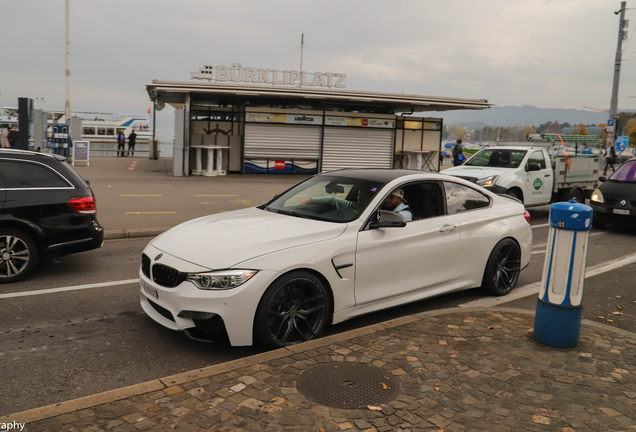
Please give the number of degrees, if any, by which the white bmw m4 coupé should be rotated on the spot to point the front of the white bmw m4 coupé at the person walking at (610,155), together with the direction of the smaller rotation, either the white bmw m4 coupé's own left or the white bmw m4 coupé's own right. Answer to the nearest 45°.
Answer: approximately 180°

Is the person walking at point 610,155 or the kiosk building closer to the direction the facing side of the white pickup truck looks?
the kiosk building

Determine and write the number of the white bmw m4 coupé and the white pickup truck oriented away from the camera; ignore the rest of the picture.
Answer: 0

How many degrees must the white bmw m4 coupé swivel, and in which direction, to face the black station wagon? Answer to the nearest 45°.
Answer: approximately 90° to its right

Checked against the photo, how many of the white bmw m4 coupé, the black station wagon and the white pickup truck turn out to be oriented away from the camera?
0

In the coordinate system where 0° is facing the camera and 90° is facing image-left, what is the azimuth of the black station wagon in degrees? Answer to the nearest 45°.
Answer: approximately 90°

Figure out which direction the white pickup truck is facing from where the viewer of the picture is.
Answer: facing the viewer and to the left of the viewer

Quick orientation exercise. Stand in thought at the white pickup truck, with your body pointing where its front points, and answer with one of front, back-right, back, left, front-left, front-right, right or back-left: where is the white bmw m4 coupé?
front-left

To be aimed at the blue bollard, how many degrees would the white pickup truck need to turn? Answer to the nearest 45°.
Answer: approximately 45° to its left

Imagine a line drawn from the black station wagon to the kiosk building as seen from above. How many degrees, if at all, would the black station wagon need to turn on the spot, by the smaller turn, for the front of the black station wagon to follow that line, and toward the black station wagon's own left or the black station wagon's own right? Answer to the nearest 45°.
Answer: approximately 135° to the black station wagon's own right

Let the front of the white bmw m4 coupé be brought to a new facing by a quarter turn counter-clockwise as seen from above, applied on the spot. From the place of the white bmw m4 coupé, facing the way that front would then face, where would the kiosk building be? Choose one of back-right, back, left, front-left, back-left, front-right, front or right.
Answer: back-left
